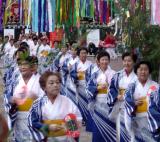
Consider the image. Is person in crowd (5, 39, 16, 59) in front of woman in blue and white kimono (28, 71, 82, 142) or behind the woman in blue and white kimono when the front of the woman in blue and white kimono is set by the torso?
behind

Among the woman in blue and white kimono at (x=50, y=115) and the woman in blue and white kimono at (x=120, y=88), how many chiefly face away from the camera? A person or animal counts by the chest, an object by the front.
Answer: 0

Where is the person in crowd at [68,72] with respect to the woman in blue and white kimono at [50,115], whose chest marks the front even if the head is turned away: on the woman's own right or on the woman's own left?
on the woman's own left

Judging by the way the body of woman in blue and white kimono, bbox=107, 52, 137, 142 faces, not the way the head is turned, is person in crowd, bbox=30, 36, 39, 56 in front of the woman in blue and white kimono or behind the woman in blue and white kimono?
behind

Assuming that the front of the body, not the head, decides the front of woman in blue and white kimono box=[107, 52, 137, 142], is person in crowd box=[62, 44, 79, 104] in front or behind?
behind

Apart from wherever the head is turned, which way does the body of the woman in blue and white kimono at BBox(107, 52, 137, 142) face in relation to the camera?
toward the camera

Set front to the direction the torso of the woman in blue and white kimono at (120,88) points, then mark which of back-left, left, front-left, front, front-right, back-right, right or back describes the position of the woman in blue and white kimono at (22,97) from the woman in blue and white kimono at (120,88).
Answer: front-right

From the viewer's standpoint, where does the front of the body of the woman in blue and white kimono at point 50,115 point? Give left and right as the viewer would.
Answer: facing the viewer and to the right of the viewer
